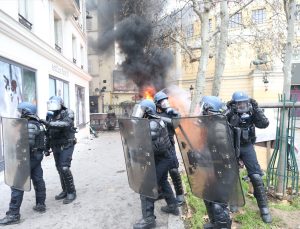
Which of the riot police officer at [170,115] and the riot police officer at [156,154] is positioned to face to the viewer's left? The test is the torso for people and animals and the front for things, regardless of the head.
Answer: the riot police officer at [156,154]

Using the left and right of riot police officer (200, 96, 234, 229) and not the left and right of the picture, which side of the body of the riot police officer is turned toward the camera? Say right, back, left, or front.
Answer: left

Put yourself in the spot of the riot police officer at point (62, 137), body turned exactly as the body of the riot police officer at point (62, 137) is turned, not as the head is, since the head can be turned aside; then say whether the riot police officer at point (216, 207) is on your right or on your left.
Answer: on your left

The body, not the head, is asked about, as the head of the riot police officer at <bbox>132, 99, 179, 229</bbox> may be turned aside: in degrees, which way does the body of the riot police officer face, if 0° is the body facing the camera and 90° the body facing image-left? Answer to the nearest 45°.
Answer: approximately 90°

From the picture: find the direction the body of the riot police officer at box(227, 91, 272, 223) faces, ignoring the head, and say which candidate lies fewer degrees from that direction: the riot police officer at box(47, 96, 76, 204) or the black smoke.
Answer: the riot police officer

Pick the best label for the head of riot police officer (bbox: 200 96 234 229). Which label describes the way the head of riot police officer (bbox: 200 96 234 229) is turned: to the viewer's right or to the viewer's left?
to the viewer's left

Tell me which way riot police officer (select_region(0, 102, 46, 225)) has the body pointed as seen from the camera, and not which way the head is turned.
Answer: to the viewer's left

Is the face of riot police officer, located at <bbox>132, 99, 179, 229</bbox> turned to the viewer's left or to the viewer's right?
to the viewer's left

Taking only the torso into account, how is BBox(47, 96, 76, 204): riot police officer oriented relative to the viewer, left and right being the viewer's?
facing the viewer and to the left of the viewer
